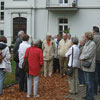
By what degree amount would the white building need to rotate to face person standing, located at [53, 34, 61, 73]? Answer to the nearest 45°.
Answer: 0° — it already faces them

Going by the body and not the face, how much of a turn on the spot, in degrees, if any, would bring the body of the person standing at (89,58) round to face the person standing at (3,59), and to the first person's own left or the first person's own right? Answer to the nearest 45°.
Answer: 0° — they already face them

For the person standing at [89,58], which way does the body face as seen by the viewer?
to the viewer's left

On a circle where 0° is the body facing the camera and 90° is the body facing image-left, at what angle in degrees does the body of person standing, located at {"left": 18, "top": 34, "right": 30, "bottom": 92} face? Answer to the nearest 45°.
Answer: approximately 225°

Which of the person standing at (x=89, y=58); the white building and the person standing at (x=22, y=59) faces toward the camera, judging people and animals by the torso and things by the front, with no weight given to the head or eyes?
the white building
